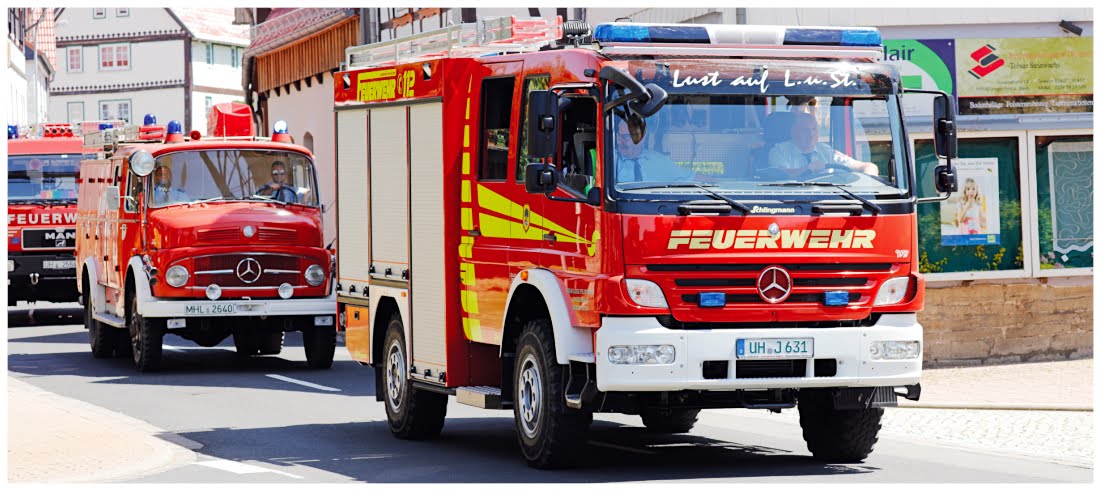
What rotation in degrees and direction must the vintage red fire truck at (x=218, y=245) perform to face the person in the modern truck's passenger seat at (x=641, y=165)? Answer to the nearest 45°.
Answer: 0° — it already faces them

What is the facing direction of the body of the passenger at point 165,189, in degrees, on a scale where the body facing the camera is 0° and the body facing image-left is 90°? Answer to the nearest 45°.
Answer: approximately 0°

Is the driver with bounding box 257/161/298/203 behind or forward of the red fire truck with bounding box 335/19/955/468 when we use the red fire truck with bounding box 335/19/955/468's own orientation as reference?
behind

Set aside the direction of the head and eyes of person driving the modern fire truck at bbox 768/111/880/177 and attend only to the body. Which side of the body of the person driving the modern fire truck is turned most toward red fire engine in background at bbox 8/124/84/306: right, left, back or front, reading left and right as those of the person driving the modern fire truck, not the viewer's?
back

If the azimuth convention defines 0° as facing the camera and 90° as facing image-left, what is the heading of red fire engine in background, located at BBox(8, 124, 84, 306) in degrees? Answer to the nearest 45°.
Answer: approximately 0°

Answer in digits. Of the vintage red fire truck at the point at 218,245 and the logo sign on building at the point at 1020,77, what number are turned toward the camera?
2

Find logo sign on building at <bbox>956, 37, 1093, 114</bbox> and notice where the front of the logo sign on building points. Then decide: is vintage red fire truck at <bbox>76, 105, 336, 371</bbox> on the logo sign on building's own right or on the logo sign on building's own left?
on the logo sign on building's own right
